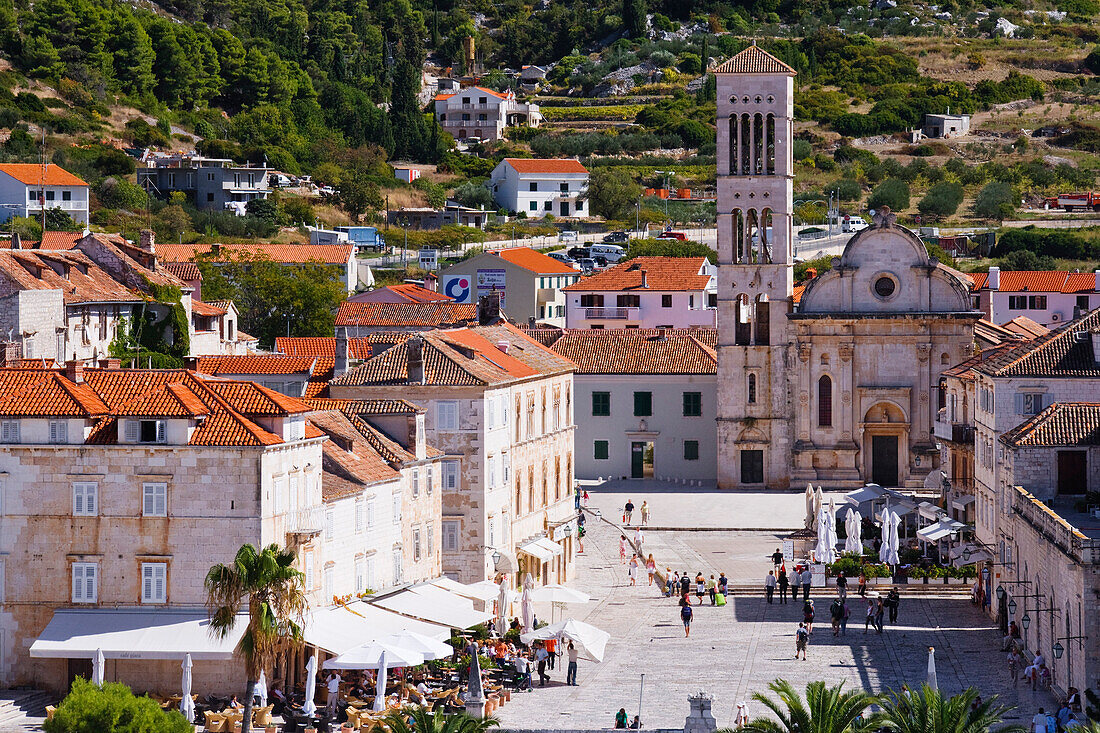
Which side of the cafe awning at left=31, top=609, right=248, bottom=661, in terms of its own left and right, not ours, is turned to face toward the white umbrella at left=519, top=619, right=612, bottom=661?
left

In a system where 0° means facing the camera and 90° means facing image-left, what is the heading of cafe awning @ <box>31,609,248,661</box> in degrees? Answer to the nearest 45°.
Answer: approximately 0°

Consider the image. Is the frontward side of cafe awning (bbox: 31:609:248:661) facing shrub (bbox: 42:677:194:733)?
yes

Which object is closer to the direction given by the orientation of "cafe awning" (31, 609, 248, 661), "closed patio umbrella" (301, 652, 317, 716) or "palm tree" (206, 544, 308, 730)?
the palm tree

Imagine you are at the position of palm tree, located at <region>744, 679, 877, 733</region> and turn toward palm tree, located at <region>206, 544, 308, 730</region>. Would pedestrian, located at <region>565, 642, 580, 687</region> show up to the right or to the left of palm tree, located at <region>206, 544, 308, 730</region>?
right

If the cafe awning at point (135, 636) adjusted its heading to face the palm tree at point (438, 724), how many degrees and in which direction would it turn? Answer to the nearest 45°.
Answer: approximately 45° to its left

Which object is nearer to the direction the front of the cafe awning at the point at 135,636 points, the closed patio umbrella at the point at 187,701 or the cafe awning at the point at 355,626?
the closed patio umbrella

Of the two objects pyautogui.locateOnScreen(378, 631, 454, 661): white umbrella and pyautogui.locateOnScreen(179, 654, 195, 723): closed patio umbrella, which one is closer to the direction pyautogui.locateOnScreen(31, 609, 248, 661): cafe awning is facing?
the closed patio umbrella

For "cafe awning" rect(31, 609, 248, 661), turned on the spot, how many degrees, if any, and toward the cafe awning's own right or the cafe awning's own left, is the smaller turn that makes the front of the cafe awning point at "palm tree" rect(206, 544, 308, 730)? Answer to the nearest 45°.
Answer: approximately 45° to the cafe awning's own left

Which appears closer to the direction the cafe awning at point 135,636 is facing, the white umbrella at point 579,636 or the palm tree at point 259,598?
the palm tree

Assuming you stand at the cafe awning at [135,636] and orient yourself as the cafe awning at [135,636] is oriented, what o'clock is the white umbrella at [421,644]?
The white umbrella is roughly at 9 o'clock from the cafe awning.

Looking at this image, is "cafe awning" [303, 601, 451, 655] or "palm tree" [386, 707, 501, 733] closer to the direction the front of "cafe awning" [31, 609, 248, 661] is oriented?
the palm tree

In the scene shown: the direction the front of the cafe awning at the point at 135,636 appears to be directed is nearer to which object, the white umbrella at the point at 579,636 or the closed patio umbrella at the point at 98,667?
the closed patio umbrella
